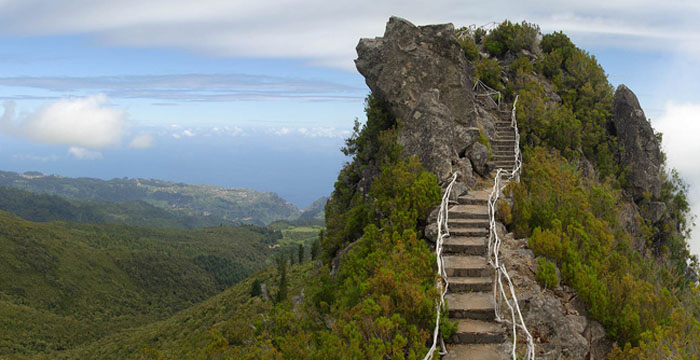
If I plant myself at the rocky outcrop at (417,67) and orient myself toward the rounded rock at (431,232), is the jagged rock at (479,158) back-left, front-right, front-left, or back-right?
front-left

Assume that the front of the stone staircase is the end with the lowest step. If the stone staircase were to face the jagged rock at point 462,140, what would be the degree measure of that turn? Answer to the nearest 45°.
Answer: approximately 180°

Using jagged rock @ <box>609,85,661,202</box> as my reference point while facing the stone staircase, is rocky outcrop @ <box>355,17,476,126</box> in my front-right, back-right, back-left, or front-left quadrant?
front-right

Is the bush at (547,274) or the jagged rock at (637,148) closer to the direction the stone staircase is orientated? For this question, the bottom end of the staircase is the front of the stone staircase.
the bush

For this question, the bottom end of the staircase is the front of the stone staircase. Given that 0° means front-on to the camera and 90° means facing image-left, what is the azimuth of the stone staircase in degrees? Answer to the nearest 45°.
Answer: approximately 0°

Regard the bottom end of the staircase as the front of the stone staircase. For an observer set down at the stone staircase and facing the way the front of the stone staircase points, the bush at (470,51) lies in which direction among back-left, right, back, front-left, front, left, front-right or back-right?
back

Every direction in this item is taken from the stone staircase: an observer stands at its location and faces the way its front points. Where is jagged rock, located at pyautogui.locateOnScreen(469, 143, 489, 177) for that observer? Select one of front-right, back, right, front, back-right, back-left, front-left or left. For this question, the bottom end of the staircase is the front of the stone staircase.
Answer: back

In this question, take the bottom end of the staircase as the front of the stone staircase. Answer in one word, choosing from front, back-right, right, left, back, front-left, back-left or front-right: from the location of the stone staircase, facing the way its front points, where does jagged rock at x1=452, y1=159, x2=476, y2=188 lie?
back

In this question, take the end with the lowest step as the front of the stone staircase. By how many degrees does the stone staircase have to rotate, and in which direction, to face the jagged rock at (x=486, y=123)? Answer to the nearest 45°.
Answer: approximately 180°

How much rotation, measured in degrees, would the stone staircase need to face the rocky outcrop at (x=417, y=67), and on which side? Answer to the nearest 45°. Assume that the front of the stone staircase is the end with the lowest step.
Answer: approximately 180°

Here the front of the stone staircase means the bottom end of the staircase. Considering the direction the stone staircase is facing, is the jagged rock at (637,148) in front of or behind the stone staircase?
behind
